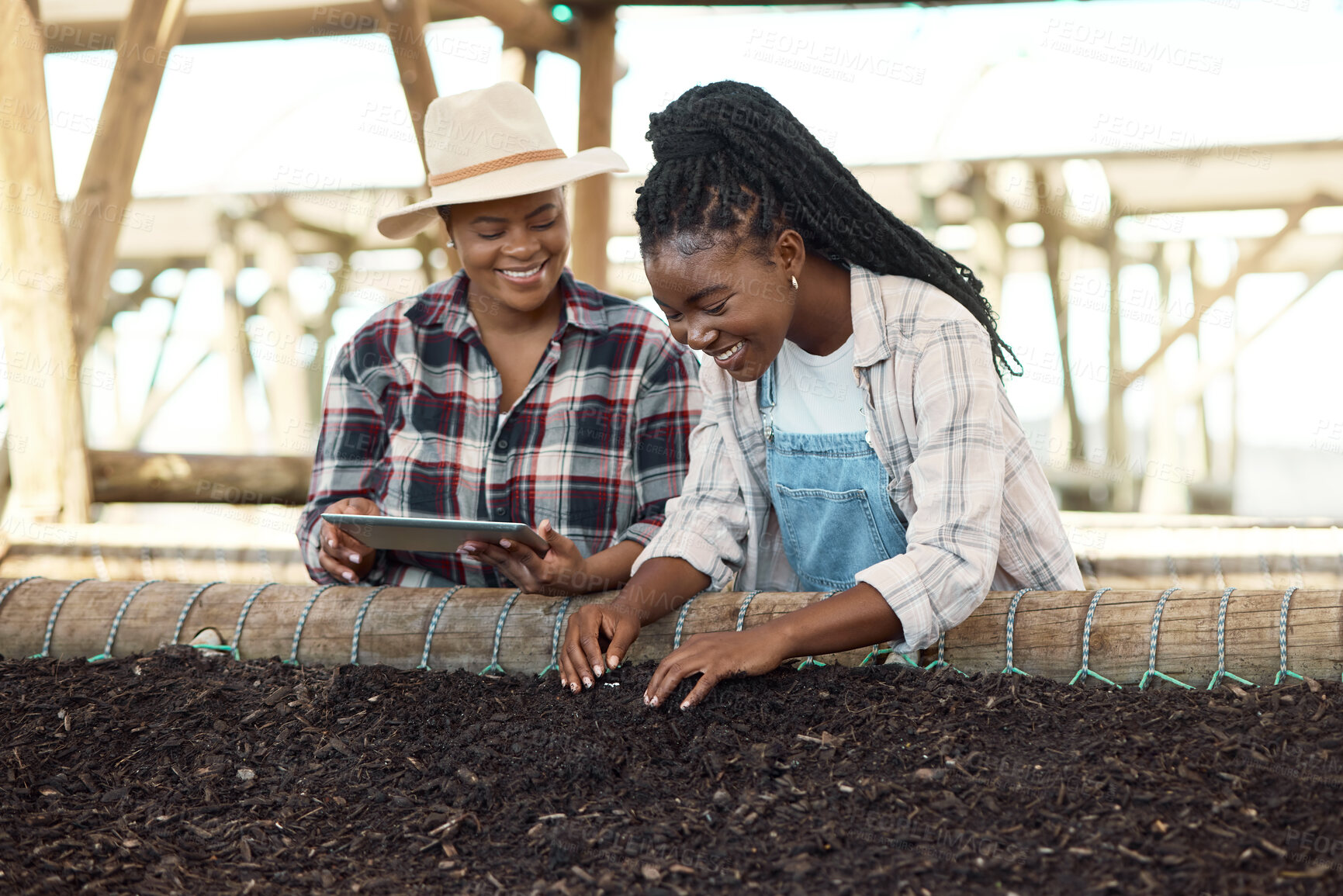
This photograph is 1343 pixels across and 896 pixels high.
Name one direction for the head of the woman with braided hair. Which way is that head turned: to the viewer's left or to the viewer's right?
to the viewer's left

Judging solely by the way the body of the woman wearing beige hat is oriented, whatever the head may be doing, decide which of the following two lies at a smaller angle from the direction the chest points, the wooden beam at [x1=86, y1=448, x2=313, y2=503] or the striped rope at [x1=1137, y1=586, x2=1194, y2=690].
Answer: the striped rope

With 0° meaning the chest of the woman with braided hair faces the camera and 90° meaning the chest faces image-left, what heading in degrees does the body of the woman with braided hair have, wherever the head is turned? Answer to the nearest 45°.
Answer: approximately 45°

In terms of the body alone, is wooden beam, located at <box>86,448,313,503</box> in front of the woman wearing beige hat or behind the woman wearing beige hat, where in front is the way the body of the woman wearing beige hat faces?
behind

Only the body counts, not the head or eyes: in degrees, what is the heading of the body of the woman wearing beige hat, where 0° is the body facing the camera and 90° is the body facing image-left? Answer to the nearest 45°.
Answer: approximately 0°

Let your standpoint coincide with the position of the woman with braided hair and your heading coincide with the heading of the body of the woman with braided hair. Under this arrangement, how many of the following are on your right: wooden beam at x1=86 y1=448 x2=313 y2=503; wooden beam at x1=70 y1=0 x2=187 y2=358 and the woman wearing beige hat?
3
